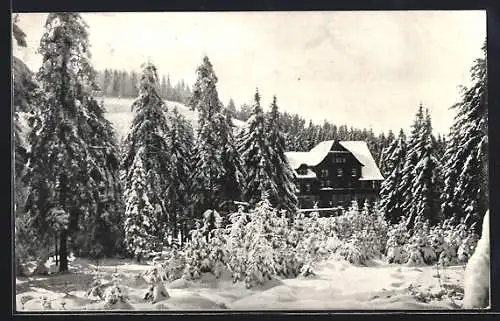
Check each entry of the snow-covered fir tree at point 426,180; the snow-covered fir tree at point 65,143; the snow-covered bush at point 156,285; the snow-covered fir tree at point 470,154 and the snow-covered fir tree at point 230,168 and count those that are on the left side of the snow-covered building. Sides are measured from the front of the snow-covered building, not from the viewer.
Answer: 2

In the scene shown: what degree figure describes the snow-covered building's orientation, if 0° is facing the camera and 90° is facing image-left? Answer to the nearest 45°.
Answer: approximately 0°

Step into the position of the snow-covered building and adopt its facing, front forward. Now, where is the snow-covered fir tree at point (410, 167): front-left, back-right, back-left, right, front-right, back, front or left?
left

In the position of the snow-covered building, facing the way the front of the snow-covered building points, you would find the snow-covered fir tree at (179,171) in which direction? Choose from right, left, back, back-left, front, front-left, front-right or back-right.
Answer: right

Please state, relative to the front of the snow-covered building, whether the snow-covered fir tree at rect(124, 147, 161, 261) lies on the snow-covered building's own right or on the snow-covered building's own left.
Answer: on the snow-covered building's own right

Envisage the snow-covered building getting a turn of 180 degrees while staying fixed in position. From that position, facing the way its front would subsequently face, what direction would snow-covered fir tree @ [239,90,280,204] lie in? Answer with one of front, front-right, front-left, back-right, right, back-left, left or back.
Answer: left

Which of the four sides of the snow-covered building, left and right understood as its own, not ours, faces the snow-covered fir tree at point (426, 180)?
left

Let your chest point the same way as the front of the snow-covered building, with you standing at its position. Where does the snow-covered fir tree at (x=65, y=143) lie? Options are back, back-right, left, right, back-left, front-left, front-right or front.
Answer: right

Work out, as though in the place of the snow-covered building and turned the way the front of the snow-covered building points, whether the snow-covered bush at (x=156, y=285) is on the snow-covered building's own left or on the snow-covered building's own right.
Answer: on the snow-covered building's own right
